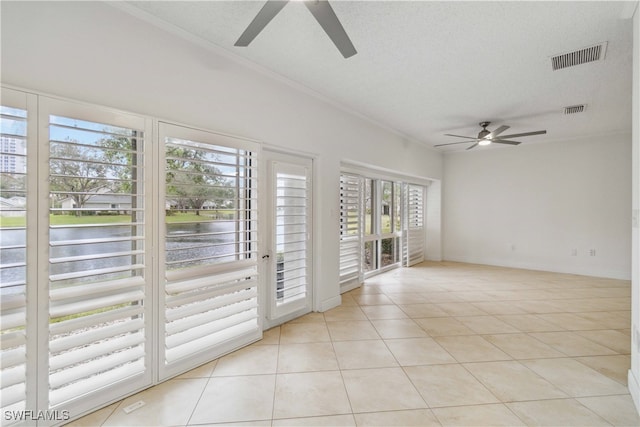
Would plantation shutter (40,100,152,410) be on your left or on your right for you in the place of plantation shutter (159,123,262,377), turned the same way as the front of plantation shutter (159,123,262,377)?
on your right

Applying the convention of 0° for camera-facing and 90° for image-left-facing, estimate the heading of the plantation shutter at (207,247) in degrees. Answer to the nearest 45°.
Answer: approximately 315°

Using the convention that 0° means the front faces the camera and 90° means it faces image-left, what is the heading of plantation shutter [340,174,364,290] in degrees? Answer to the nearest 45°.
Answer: approximately 315°

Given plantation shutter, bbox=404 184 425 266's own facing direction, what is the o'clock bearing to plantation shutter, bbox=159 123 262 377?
plantation shutter, bbox=159 123 262 377 is roughly at 2 o'clock from plantation shutter, bbox=404 184 425 266.

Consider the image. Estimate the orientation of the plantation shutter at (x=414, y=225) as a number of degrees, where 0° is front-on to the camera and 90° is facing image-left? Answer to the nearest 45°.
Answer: approximately 315°

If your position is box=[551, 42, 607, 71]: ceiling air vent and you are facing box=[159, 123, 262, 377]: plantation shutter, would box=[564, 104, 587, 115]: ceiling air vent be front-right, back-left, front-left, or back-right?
back-right

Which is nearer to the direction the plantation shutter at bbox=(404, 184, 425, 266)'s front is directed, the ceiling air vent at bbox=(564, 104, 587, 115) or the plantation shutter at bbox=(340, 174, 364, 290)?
the ceiling air vent

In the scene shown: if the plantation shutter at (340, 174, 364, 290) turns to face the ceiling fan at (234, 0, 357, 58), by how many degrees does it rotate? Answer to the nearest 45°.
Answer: approximately 45° to its right

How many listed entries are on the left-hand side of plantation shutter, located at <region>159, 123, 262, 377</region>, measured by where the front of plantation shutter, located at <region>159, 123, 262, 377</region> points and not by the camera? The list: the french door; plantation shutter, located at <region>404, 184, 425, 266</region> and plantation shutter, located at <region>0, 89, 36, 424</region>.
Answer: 2
